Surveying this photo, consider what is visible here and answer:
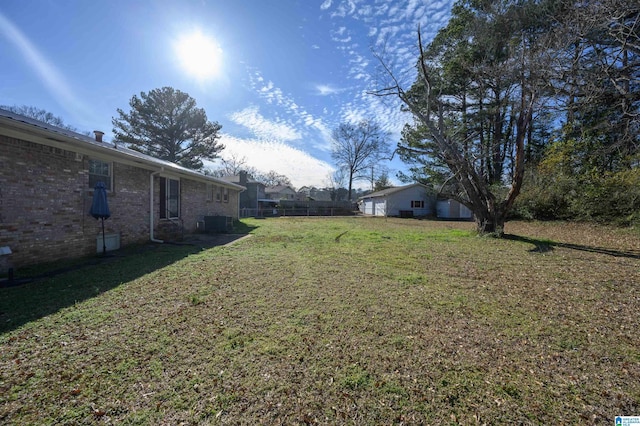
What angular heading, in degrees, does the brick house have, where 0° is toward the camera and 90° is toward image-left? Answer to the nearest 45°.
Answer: approximately 135°

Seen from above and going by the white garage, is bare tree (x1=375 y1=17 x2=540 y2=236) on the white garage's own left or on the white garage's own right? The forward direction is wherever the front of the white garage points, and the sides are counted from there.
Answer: on the white garage's own left

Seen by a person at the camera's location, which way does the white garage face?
facing the viewer and to the left of the viewer

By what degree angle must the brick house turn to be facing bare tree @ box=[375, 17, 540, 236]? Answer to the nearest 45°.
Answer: approximately 135° to its right

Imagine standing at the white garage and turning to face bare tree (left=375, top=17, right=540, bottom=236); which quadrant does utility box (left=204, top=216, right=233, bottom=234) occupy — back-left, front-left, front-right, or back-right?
front-right

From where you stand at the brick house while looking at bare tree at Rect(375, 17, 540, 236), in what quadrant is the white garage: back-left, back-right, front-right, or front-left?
front-left

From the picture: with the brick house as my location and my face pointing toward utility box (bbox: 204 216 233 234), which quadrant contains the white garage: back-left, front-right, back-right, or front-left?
front-right

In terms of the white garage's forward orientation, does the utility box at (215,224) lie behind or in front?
in front

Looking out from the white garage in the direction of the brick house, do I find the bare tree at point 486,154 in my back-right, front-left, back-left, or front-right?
front-left

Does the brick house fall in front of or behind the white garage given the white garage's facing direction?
in front
